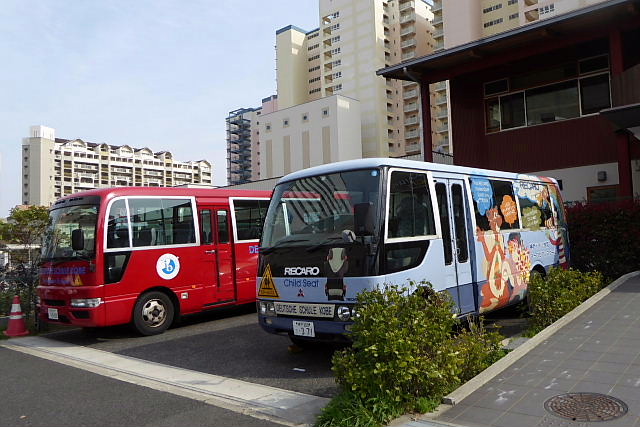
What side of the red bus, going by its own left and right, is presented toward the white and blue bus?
left

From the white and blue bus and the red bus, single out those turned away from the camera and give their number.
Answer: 0

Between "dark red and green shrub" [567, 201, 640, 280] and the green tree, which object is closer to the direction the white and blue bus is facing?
the green tree

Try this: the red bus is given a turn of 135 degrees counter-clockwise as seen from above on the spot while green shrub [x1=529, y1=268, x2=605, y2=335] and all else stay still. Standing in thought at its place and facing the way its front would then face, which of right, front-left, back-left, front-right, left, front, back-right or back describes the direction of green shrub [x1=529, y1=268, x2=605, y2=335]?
front-right

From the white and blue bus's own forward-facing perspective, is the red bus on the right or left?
on its right

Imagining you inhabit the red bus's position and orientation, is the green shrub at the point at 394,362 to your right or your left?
on your left

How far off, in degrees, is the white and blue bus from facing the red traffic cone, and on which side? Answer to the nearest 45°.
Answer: approximately 45° to its right

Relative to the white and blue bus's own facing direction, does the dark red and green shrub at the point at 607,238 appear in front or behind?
behind

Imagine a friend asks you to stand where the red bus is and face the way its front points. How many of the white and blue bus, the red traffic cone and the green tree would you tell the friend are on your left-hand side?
1

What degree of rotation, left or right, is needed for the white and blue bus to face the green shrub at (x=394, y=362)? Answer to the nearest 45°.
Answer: approximately 45° to its left

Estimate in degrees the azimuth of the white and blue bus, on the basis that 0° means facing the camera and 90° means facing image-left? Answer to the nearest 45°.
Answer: approximately 45°

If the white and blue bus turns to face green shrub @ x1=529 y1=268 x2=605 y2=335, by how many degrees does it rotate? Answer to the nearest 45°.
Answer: approximately 180°

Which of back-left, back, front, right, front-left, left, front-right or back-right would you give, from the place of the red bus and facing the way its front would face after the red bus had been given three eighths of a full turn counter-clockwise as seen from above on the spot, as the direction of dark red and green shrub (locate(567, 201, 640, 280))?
front
